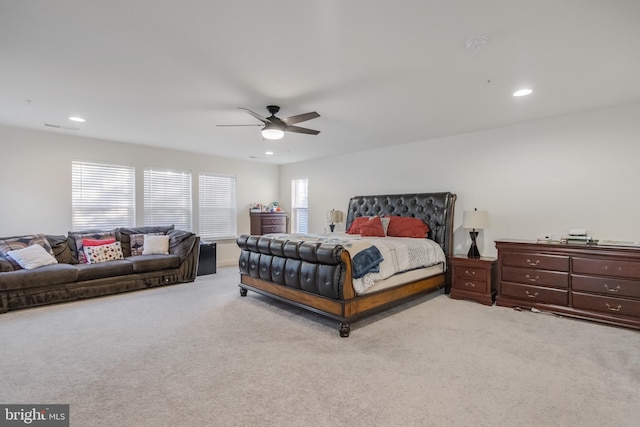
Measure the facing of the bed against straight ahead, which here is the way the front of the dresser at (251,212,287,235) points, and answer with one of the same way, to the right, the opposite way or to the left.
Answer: to the right

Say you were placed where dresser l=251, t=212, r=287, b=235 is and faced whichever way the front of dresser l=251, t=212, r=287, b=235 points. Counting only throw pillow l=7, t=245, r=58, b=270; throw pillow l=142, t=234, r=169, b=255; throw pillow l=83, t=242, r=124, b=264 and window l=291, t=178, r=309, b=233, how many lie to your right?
3

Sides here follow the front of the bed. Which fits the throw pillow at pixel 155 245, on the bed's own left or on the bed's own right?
on the bed's own right

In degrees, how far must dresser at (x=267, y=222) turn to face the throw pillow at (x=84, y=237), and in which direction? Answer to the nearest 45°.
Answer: approximately 90° to its right

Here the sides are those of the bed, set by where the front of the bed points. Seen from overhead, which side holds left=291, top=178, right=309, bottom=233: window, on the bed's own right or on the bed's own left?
on the bed's own right

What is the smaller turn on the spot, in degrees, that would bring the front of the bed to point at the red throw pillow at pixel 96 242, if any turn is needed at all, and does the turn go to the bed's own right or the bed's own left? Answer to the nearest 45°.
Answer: approximately 45° to the bed's own right

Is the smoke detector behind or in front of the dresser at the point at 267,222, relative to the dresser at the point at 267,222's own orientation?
in front

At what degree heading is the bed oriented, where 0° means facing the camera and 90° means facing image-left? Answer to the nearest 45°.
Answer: approximately 45°

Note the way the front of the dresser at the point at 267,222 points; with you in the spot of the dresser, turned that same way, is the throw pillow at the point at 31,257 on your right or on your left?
on your right

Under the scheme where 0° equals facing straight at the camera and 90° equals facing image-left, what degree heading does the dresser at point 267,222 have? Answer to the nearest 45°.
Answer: approximately 315°

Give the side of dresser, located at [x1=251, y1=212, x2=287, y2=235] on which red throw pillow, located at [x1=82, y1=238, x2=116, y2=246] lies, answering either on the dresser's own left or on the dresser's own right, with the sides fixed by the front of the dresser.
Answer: on the dresser's own right
